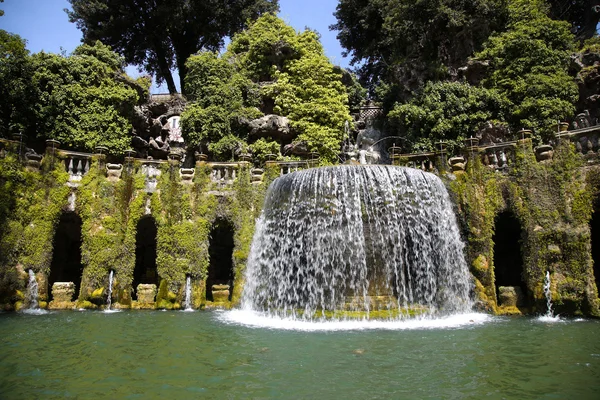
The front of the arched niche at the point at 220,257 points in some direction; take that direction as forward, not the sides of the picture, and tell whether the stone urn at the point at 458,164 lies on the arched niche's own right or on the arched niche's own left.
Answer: on the arched niche's own left

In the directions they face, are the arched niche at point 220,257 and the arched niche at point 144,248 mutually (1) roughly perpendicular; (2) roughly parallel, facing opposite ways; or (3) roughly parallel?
roughly parallel

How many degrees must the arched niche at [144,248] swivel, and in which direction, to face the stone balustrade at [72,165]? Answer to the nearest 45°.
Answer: approximately 45° to its right

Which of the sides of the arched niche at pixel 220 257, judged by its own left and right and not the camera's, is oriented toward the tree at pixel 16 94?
right

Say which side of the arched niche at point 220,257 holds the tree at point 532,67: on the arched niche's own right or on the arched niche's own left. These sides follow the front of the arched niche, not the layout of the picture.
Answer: on the arched niche's own left

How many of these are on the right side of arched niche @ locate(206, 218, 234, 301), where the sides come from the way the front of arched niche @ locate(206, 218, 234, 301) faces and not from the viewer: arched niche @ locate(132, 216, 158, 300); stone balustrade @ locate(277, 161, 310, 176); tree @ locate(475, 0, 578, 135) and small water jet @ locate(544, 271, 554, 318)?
1

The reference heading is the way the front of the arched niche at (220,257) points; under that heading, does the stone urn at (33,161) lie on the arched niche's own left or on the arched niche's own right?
on the arched niche's own right

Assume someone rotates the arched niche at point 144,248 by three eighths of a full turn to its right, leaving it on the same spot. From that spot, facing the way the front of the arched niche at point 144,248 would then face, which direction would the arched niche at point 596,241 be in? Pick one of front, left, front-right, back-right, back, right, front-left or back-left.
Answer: back

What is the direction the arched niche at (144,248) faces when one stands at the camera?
facing the viewer

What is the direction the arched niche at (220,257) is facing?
toward the camera

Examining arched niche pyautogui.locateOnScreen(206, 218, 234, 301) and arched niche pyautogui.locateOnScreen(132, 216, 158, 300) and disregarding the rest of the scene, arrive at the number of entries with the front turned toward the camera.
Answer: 2

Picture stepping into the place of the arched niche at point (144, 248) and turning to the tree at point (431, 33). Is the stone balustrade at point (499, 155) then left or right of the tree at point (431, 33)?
right
